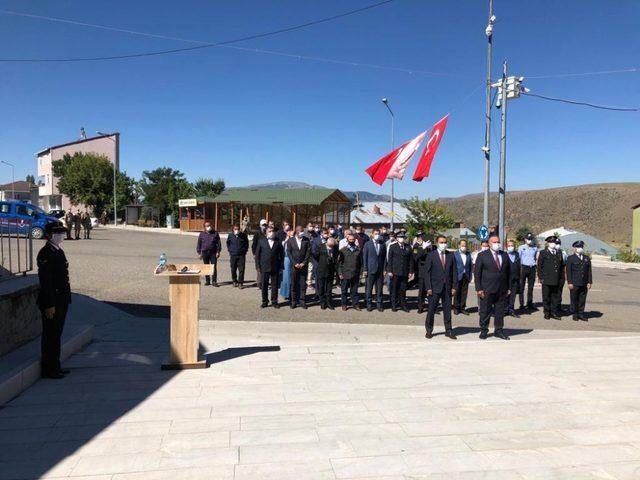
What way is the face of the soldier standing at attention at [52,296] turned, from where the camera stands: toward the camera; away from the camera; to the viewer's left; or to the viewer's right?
to the viewer's right

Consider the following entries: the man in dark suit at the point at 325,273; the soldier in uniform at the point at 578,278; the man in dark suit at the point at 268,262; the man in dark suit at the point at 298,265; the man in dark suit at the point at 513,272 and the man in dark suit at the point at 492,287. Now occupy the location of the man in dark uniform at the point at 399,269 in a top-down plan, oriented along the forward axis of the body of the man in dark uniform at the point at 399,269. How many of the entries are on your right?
3

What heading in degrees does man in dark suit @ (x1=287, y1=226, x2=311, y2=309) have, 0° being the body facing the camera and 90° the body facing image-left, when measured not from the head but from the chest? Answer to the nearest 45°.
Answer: approximately 0°

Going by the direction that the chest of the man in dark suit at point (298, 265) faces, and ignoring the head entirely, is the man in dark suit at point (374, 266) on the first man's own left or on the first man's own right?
on the first man's own left

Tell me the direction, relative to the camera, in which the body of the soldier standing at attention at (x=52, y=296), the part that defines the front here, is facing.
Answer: to the viewer's right

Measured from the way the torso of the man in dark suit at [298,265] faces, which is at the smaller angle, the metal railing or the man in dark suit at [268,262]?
the metal railing

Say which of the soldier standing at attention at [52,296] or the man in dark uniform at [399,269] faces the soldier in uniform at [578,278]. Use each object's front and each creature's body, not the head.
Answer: the soldier standing at attention

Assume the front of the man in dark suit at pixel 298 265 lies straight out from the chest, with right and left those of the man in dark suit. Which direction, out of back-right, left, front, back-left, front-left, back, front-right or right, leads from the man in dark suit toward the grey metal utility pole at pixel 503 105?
back-left
